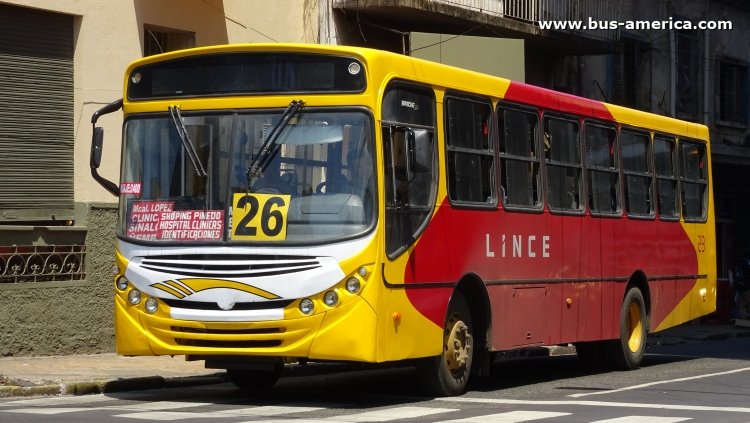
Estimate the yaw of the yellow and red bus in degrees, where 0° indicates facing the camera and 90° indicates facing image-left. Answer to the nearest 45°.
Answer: approximately 45°

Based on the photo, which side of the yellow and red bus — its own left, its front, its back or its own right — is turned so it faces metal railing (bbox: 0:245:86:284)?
right

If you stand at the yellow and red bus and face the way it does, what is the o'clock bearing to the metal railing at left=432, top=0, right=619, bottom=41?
The metal railing is roughly at 5 o'clock from the yellow and red bus.
